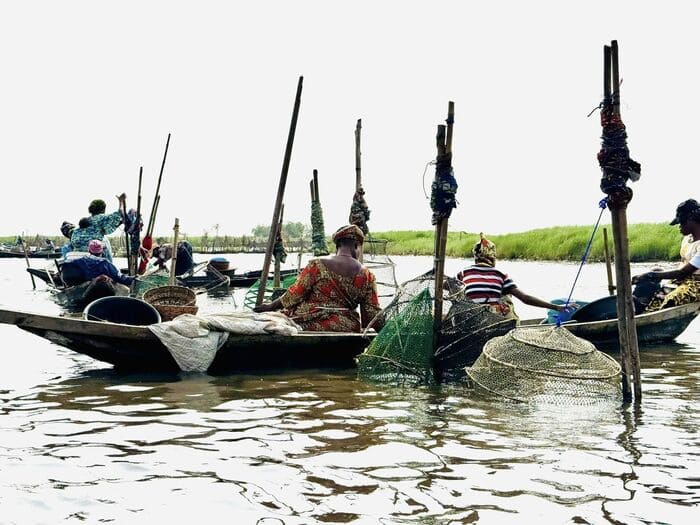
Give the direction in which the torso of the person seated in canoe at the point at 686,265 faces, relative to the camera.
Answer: to the viewer's left

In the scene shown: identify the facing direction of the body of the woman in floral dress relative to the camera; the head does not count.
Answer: away from the camera

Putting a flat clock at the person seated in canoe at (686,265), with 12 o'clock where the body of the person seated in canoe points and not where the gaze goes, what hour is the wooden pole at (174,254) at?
The wooden pole is roughly at 12 o'clock from the person seated in canoe.

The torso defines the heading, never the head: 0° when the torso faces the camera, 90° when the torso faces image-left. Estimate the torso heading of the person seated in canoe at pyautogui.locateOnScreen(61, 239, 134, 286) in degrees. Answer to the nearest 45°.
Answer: approximately 180°

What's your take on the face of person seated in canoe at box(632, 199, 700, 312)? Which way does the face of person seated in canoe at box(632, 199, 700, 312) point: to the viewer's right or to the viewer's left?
to the viewer's left

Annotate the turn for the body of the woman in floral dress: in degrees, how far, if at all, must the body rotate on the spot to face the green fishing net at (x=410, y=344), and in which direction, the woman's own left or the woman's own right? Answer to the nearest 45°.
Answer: approximately 135° to the woman's own right

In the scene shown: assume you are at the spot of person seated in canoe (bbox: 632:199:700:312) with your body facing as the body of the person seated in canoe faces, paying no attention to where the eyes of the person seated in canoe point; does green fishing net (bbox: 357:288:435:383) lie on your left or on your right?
on your left

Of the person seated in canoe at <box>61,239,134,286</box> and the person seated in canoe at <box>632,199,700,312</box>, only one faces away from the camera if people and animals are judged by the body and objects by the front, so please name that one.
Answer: the person seated in canoe at <box>61,239,134,286</box>
